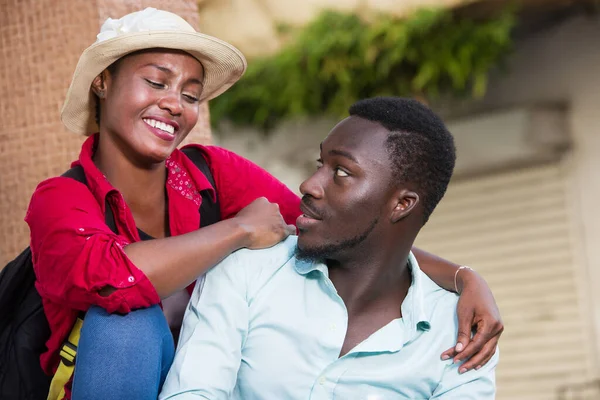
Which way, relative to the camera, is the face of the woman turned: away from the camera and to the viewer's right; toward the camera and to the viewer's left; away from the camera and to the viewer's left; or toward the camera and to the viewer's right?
toward the camera and to the viewer's right

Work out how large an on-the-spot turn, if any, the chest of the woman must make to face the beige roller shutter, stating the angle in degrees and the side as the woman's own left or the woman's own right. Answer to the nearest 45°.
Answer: approximately 90° to the woman's own left

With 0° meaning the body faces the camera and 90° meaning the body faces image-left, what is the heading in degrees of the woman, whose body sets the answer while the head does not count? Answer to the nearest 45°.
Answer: approximately 315°

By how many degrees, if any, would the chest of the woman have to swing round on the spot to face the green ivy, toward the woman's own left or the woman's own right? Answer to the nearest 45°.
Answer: approximately 135° to the woman's own left
